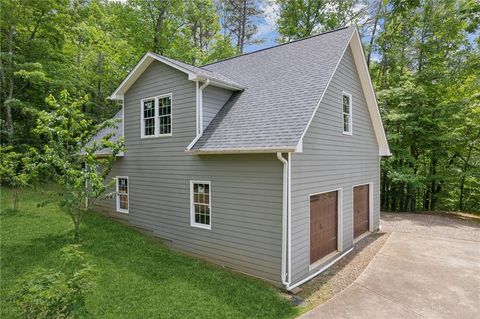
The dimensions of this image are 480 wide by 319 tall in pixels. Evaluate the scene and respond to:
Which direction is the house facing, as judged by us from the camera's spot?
facing the viewer and to the right of the viewer

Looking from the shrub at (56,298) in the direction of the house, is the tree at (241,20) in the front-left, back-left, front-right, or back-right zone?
front-left

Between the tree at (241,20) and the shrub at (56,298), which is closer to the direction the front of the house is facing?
the shrub

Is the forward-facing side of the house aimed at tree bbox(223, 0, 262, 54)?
no

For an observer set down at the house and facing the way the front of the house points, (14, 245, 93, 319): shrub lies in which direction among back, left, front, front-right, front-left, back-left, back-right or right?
right

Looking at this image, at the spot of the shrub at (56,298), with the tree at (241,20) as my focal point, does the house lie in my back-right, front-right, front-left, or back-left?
front-right
